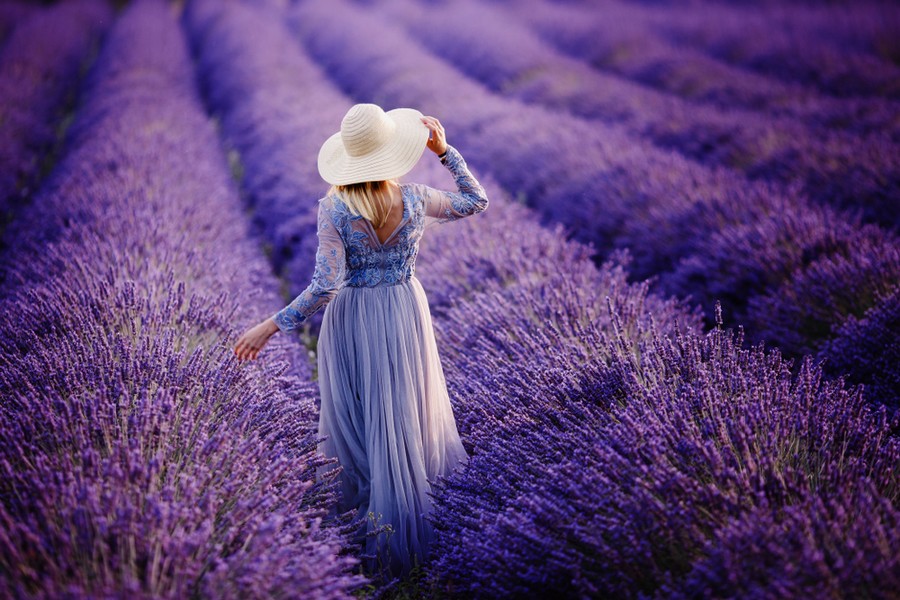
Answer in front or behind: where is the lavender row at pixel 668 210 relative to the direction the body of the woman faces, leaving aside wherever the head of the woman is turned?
in front

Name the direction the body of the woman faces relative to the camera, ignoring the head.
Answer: away from the camera

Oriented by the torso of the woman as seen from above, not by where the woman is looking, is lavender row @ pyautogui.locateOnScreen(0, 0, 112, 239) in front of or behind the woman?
in front

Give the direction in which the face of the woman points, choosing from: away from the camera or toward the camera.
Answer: away from the camera

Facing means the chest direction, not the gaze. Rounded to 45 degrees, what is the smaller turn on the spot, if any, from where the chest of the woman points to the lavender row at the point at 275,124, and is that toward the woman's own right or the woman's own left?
0° — they already face it
